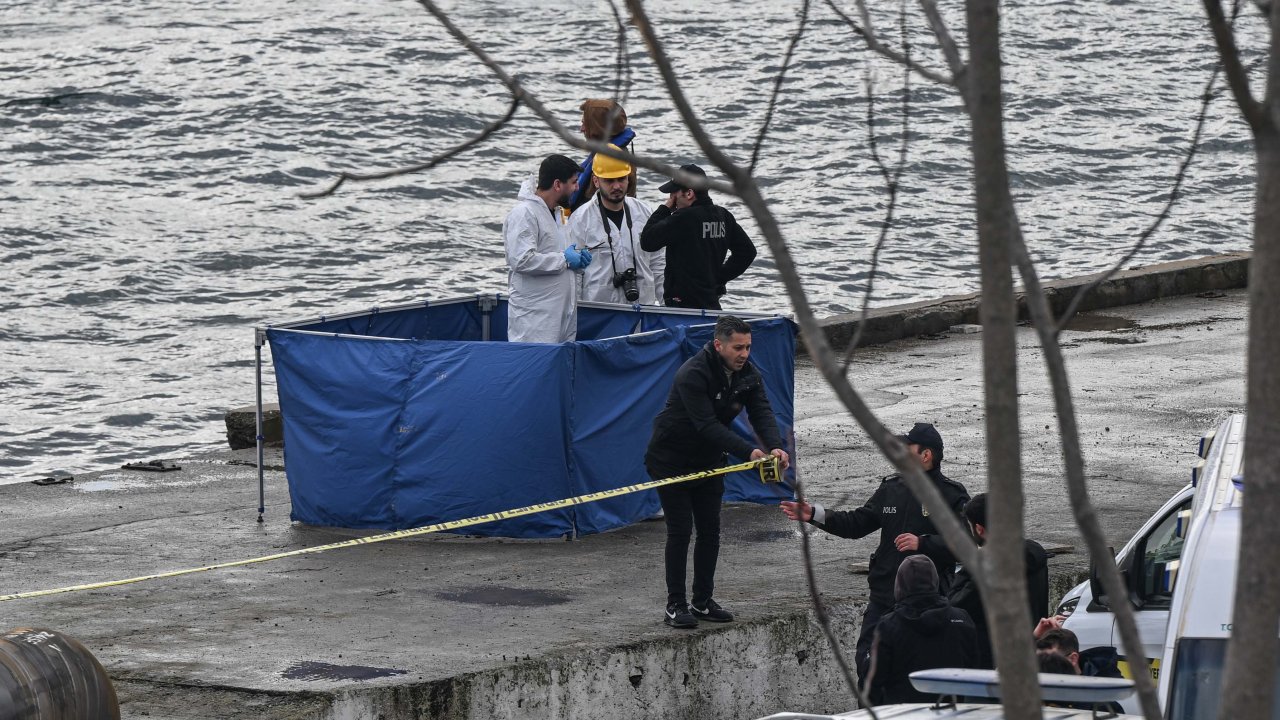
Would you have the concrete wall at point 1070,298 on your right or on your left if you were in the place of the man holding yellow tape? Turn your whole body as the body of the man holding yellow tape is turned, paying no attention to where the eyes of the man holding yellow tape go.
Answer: on your left

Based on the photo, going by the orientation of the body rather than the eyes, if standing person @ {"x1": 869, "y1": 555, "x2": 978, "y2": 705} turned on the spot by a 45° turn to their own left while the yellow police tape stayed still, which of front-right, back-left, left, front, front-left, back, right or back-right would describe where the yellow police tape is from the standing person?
front

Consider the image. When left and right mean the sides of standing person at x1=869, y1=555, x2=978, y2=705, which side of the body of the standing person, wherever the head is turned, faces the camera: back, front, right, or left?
back

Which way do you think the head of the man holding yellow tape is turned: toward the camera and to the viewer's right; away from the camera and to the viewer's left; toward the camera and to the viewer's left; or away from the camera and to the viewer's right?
toward the camera and to the viewer's right

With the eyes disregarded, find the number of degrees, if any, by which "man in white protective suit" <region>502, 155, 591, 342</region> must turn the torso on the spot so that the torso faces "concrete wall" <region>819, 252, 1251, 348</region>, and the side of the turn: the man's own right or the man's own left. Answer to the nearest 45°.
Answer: approximately 45° to the man's own left

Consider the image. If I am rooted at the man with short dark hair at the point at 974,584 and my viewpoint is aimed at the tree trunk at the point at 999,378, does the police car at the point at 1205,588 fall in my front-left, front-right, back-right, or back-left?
front-left

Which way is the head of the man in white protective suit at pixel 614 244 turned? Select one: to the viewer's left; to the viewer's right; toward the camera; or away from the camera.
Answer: toward the camera

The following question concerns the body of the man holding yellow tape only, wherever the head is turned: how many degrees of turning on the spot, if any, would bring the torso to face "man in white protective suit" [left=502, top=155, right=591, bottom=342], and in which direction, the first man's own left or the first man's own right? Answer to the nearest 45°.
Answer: approximately 180°

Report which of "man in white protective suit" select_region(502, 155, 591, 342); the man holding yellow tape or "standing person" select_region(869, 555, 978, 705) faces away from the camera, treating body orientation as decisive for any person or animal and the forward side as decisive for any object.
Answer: the standing person

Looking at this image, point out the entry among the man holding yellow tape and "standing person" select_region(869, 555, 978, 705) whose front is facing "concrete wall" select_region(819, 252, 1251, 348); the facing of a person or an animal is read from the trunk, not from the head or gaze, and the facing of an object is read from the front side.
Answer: the standing person

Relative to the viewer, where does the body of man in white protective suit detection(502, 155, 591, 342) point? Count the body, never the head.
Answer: to the viewer's right

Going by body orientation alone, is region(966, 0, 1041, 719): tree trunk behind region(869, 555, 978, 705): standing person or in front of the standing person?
behind

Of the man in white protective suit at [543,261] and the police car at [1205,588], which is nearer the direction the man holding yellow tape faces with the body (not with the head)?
the police car

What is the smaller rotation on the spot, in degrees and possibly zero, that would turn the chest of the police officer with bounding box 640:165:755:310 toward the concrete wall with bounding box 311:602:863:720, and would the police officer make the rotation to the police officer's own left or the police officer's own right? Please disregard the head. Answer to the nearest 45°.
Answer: approximately 135° to the police officer's own left

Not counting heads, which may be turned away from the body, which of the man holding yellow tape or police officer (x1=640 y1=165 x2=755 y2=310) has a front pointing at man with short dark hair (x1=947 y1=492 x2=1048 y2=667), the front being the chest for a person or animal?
the man holding yellow tape
